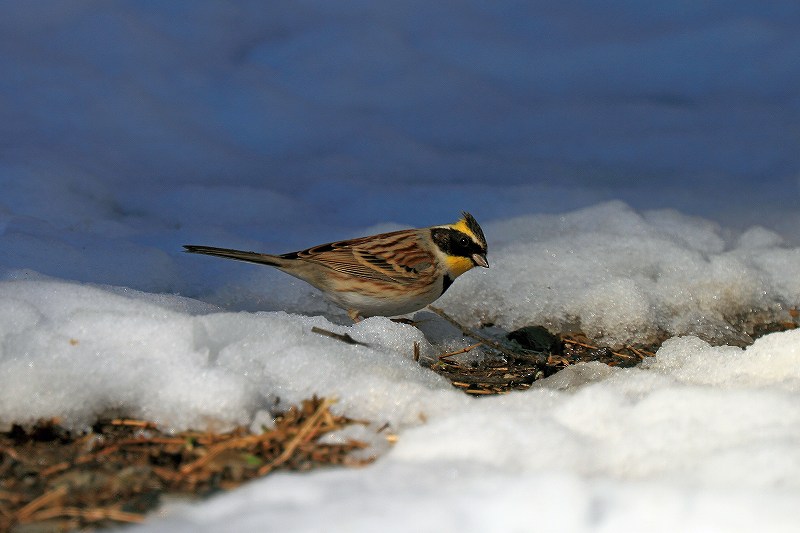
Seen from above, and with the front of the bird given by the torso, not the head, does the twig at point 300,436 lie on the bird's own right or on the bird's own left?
on the bird's own right

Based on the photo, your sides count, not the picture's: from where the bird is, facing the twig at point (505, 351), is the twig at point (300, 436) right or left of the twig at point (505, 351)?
right

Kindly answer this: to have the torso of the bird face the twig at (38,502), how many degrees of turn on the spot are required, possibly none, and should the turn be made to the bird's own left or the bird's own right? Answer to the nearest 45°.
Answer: approximately 90° to the bird's own right

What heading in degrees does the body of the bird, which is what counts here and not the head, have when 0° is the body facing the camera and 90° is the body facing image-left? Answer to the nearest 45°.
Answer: approximately 270°

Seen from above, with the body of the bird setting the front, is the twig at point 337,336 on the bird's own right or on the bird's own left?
on the bird's own right

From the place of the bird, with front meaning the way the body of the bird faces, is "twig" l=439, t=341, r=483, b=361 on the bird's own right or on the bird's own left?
on the bird's own right

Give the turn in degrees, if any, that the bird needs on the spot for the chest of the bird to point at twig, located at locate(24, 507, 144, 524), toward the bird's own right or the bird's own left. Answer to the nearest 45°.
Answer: approximately 90° to the bird's own right
